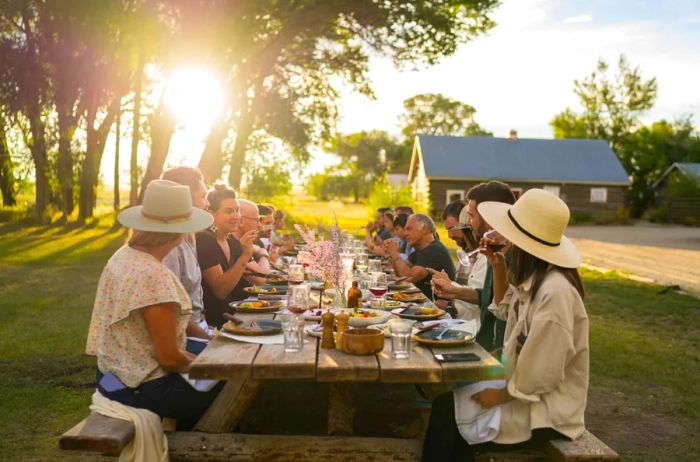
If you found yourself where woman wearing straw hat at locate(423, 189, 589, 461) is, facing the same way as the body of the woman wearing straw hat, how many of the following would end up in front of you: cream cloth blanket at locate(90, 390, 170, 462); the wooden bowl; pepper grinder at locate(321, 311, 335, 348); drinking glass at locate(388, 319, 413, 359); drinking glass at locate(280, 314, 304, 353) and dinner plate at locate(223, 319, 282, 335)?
6

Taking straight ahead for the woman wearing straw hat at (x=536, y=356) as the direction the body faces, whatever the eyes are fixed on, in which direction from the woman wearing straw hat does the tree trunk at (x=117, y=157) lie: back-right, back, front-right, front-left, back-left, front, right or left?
front-right

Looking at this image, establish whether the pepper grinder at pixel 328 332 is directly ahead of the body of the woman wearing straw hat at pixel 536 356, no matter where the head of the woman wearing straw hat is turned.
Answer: yes

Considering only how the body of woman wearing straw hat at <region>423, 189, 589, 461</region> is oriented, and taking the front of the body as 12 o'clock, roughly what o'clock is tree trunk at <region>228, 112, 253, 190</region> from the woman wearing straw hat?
The tree trunk is roughly at 2 o'clock from the woman wearing straw hat.

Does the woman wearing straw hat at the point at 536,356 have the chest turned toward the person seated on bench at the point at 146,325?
yes

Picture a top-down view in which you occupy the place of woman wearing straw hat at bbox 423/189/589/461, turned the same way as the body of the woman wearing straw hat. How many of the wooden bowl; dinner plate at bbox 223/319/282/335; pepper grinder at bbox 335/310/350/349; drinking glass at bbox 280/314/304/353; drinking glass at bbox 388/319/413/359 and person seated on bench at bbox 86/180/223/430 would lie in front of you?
6

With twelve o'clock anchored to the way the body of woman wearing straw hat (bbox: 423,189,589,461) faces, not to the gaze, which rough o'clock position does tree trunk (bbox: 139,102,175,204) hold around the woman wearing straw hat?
The tree trunk is roughly at 2 o'clock from the woman wearing straw hat.

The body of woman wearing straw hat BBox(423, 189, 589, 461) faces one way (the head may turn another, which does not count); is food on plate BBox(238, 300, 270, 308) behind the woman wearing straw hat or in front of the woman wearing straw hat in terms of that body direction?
in front

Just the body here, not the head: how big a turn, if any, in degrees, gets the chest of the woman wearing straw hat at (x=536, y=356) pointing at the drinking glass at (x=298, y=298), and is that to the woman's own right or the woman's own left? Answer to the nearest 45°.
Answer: approximately 45° to the woman's own right

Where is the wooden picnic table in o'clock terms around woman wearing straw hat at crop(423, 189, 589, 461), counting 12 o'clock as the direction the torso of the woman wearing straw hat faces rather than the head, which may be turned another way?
The wooden picnic table is roughly at 12 o'clock from the woman wearing straw hat.

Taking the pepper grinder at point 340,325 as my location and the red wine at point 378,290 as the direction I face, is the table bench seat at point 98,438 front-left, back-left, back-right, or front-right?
back-left

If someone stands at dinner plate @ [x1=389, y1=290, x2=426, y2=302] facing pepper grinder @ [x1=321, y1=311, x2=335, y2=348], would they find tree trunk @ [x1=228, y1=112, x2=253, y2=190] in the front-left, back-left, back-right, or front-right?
back-right

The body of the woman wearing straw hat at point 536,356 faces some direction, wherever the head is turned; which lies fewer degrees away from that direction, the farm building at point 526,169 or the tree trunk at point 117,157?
the tree trunk

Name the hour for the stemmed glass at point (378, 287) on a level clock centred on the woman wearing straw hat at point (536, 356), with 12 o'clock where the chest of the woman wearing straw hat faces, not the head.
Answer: The stemmed glass is roughly at 2 o'clock from the woman wearing straw hat.

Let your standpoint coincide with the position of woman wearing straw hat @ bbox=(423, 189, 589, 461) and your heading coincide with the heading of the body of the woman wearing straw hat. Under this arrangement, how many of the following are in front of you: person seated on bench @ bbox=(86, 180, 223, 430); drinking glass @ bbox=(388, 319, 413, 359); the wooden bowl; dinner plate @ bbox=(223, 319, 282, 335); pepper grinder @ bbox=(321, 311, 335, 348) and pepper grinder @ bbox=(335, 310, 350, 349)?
6

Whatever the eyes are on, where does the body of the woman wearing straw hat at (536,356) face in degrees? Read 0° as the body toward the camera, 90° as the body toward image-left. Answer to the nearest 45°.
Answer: approximately 90°

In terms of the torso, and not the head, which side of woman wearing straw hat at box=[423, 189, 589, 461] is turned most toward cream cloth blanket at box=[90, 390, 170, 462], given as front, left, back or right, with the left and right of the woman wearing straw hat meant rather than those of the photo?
front

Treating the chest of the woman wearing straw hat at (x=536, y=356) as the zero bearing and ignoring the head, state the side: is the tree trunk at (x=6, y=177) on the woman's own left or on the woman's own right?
on the woman's own right

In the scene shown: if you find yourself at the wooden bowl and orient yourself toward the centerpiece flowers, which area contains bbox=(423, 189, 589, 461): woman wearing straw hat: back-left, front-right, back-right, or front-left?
back-right

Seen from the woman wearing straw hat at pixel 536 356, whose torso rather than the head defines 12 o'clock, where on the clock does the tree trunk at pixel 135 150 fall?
The tree trunk is roughly at 2 o'clock from the woman wearing straw hat.

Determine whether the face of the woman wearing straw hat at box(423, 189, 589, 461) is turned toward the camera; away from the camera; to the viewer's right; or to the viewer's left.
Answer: to the viewer's left
